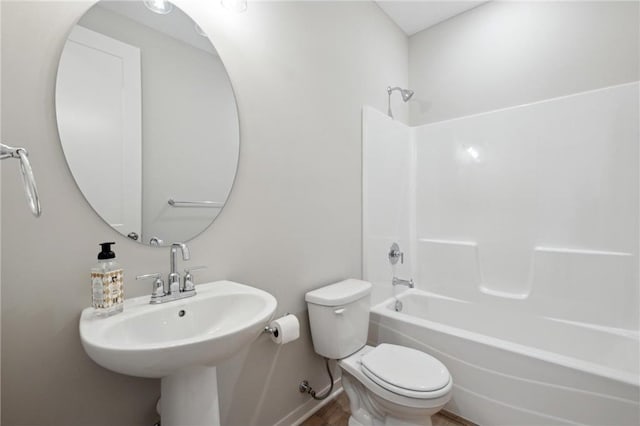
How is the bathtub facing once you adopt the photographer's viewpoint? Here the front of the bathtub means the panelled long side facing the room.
facing the viewer and to the left of the viewer

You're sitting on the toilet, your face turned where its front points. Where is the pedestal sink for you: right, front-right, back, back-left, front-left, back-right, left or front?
right

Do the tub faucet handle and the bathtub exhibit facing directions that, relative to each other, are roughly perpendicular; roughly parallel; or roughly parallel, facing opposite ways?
roughly perpendicular

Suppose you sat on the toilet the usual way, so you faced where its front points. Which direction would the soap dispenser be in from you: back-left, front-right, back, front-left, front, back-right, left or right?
right

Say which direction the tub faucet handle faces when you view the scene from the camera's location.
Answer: facing the viewer and to the right of the viewer

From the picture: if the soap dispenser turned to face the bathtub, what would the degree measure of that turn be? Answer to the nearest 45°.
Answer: approximately 45° to its left

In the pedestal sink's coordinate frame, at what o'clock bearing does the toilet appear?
The toilet is roughly at 10 o'clock from the pedestal sink.

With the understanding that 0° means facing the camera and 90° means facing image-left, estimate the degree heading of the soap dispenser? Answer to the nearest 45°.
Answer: approximately 315°

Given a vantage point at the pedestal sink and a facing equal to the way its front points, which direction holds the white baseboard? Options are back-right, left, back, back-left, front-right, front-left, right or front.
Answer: left

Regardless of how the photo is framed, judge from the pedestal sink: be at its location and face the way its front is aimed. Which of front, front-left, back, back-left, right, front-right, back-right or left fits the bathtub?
front-left
